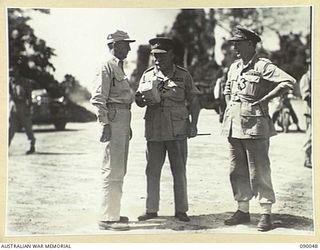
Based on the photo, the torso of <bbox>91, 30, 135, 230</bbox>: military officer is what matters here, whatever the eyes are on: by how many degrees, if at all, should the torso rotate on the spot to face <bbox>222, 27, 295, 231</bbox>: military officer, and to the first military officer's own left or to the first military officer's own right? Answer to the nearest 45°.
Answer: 0° — they already face them

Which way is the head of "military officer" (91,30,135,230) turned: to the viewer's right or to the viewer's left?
to the viewer's right

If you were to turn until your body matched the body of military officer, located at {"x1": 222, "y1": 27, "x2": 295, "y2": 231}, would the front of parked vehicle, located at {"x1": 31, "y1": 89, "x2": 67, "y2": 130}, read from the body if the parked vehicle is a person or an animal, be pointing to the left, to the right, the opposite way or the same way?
to the left

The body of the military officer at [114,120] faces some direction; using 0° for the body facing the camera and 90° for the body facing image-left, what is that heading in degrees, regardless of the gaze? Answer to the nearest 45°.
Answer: approximately 270°

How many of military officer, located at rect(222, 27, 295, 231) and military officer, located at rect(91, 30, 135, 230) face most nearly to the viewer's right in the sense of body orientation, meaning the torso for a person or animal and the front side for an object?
1

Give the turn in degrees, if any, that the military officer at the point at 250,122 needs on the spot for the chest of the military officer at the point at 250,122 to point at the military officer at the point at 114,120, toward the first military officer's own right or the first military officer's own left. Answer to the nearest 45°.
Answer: approximately 45° to the first military officer's own right

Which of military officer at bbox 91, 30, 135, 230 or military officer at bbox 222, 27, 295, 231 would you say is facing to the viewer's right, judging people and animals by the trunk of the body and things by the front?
military officer at bbox 91, 30, 135, 230

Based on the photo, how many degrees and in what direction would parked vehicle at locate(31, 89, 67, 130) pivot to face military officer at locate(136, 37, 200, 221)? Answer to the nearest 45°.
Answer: approximately 45° to its left
